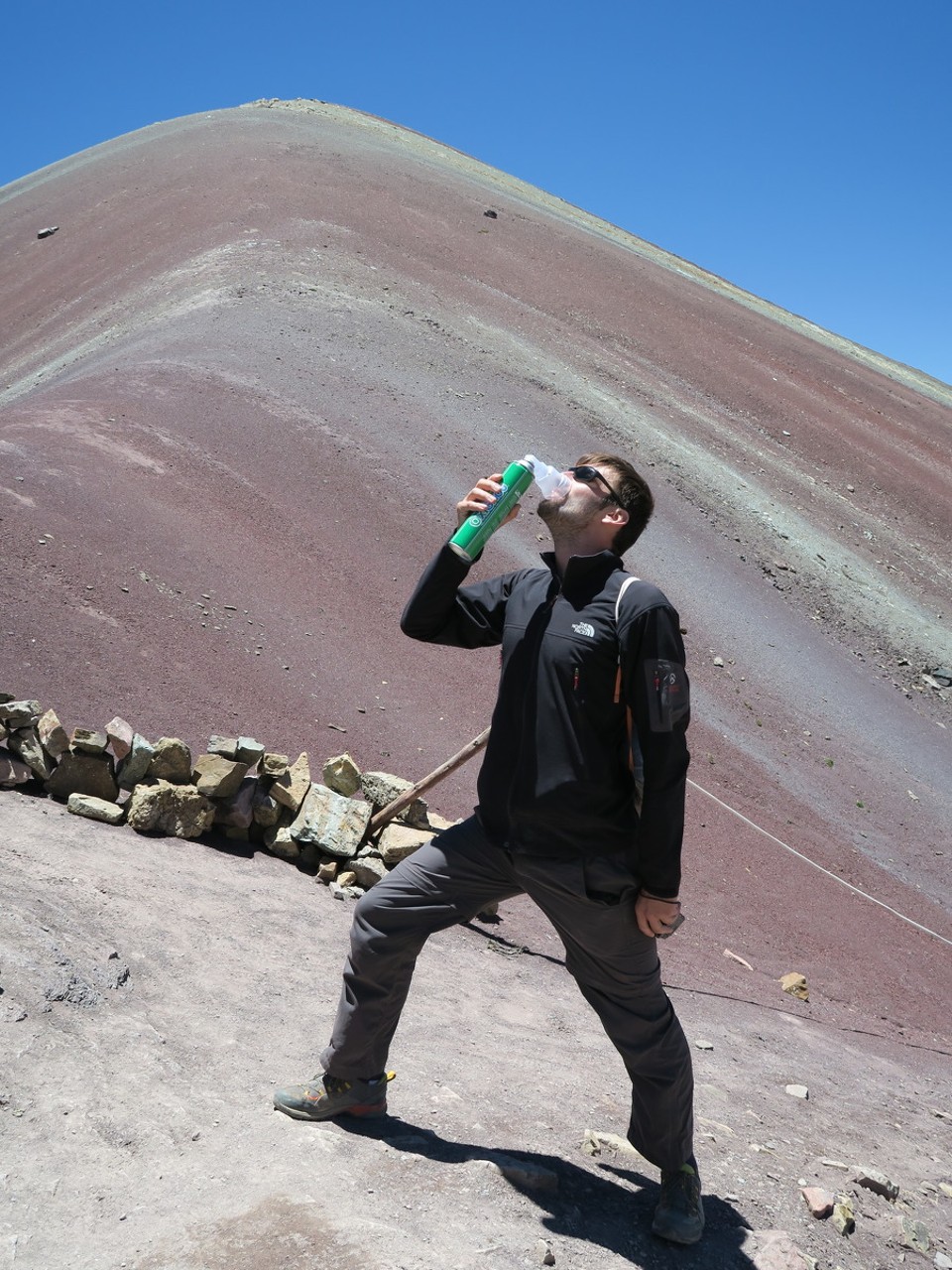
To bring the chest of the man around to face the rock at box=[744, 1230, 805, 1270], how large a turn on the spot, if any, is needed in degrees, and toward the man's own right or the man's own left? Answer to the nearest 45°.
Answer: approximately 135° to the man's own left

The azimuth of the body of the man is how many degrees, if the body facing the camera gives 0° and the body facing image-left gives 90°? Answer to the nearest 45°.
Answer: approximately 45°

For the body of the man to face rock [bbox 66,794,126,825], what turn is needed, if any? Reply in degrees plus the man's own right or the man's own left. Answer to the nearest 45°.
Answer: approximately 90° to the man's own right

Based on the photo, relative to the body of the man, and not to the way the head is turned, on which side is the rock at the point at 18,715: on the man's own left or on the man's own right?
on the man's own right

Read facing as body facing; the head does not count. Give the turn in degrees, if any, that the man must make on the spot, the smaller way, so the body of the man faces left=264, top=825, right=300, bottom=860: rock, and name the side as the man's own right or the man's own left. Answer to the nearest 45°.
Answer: approximately 135° to the man's own right

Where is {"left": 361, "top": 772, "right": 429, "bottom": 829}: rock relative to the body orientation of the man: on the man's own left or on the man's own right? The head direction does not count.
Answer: on the man's own right

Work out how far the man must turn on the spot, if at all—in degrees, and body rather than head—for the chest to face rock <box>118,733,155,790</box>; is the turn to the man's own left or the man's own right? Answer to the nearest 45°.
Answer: approximately 90° to the man's own right
